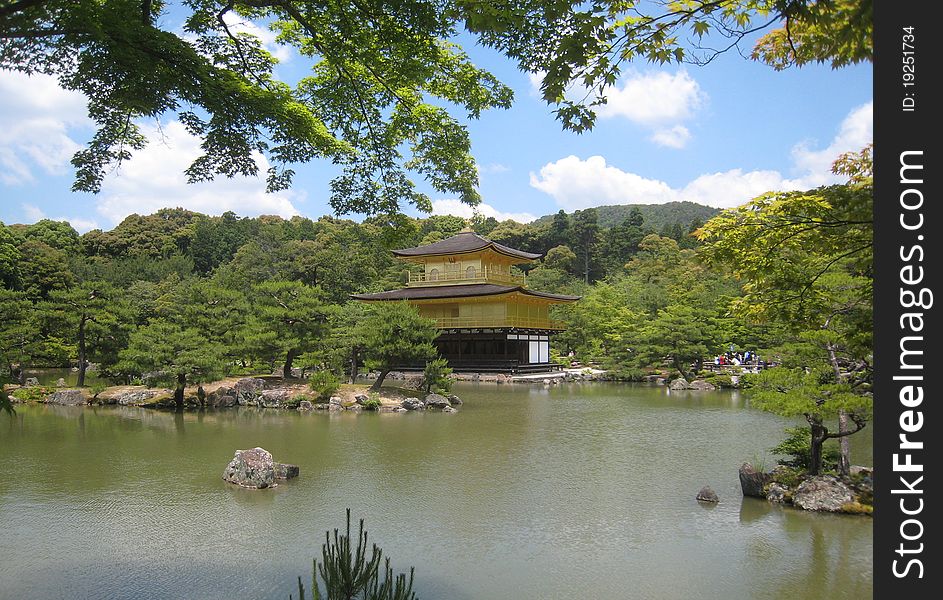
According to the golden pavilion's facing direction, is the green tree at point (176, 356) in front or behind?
in front

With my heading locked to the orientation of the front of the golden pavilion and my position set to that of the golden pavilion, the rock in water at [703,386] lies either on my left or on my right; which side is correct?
on my left

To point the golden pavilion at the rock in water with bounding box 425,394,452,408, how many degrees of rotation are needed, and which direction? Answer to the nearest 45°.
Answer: approximately 45° to its left

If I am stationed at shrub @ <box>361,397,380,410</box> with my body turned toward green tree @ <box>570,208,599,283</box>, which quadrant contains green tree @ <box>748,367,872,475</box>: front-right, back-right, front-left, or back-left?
back-right

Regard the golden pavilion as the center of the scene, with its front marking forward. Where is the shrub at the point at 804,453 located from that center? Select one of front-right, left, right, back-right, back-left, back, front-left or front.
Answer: front-left

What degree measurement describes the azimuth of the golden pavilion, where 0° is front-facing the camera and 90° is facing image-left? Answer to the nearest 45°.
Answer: approximately 45°

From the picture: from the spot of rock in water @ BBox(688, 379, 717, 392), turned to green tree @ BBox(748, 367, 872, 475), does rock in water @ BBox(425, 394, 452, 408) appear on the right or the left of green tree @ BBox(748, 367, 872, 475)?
right

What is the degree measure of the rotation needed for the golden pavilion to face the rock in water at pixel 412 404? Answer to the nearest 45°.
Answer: approximately 45° to its left
